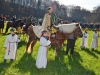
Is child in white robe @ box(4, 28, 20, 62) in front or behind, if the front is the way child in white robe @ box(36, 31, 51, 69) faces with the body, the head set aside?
behind
